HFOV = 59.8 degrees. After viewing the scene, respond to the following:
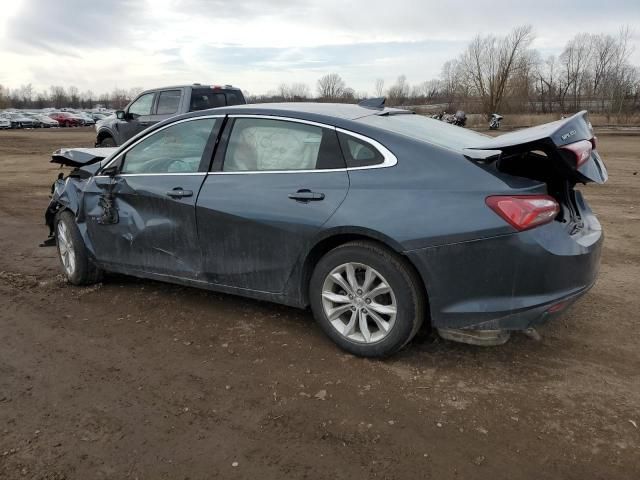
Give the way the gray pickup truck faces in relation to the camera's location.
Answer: facing away from the viewer and to the left of the viewer

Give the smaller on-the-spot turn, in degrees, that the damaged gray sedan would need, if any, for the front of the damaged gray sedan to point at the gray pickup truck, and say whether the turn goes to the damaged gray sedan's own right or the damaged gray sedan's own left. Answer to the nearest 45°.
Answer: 0° — it already faces it

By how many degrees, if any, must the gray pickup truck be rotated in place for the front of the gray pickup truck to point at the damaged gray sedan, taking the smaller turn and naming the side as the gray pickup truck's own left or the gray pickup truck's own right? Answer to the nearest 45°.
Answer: approximately 135° to the gray pickup truck's own left

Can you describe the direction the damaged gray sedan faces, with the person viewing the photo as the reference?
facing away from the viewer and to the left of the viewer
